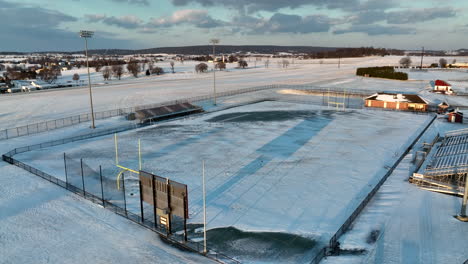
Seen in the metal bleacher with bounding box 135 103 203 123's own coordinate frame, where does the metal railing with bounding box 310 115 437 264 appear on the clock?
The metal railing is roughly at 1 o'clock from the metal bleacher.

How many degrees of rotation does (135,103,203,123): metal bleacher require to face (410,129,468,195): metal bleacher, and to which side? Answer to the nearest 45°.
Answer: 0° — it already faces it

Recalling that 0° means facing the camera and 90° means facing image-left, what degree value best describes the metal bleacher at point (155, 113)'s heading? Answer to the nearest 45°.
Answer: approximately 315°

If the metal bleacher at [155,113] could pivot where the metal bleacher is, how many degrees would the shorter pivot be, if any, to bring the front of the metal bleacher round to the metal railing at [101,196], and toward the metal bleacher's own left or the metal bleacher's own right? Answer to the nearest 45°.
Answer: approximately 45° to the metal bleacher's own right

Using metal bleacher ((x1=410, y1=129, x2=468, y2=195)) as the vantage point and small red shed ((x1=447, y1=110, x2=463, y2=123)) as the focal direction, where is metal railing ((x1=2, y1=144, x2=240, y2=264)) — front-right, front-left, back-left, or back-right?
back-left

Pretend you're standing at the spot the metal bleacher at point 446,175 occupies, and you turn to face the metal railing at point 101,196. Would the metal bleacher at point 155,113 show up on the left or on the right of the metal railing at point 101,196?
right
